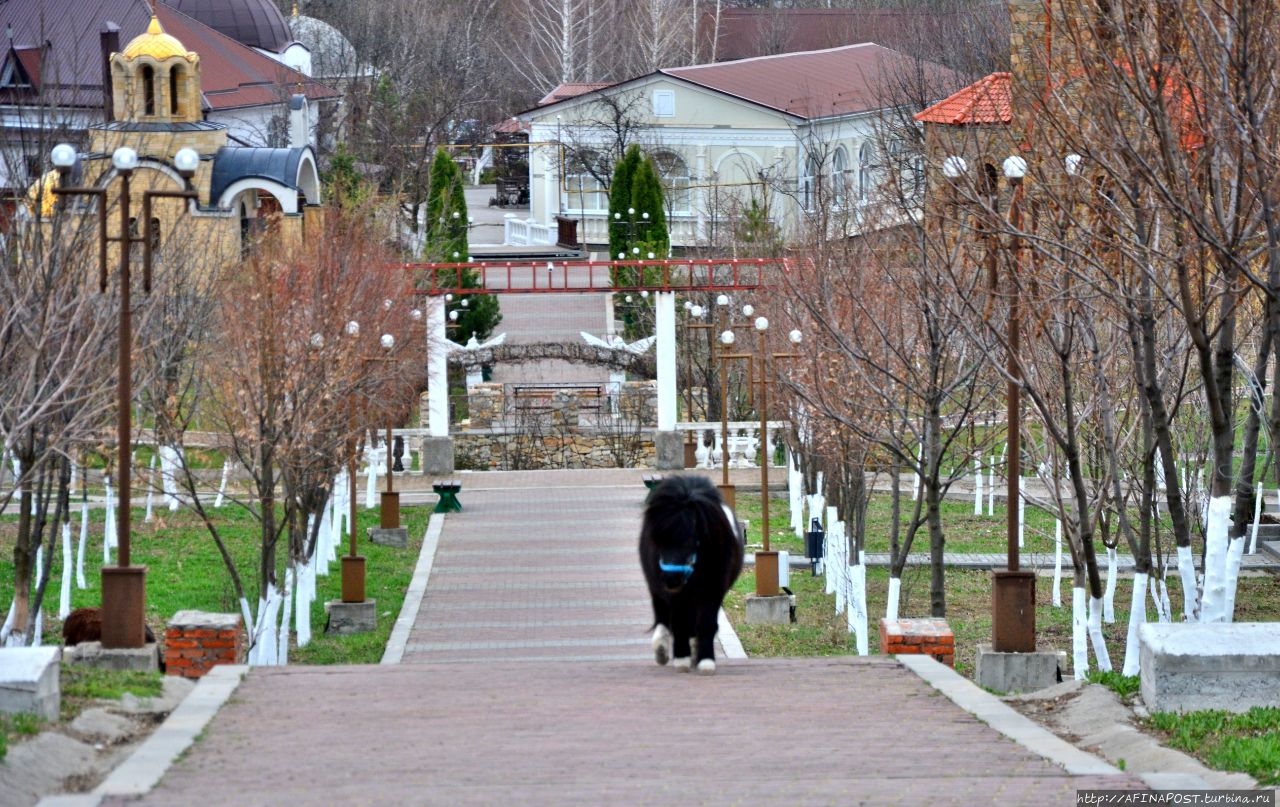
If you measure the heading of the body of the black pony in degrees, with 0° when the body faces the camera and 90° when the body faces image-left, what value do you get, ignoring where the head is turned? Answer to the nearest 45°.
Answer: approximately 0°

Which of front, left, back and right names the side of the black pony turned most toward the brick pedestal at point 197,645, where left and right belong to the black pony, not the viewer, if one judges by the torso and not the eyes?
right

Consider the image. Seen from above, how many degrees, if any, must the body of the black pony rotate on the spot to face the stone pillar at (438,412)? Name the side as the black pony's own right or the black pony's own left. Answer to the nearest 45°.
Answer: approximately 180°

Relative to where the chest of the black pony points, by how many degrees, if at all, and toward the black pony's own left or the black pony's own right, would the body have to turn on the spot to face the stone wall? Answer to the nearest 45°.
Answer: approximately 180°

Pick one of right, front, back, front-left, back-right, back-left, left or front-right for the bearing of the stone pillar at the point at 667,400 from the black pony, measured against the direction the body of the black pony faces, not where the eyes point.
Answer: back

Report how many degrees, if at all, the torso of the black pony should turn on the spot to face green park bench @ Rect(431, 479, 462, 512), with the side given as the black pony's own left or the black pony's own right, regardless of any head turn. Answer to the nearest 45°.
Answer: approximately 180°

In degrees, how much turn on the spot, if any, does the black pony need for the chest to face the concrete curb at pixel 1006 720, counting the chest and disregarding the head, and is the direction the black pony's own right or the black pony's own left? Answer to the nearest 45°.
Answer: approximately 45° to the black pony's own left

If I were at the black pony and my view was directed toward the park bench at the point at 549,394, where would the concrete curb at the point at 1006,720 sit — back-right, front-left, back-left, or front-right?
back-right

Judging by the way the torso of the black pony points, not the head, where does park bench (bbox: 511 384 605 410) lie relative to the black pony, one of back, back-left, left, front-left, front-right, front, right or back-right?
back
